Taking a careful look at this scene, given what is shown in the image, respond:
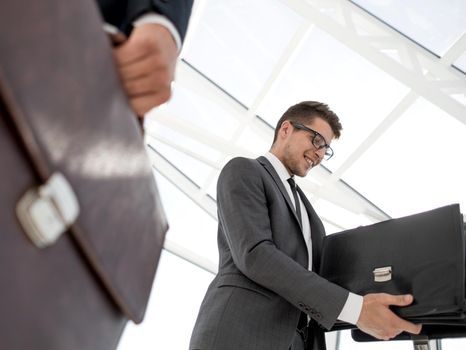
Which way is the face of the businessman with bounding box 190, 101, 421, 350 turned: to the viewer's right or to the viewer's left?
to the viewer's right

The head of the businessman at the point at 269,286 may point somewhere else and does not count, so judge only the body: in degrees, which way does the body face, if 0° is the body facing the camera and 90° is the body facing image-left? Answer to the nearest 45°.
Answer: approximately 315°

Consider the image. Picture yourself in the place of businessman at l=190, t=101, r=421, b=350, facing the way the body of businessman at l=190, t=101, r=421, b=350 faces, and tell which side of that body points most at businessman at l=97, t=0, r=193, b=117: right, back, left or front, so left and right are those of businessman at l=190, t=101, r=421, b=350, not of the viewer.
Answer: right
